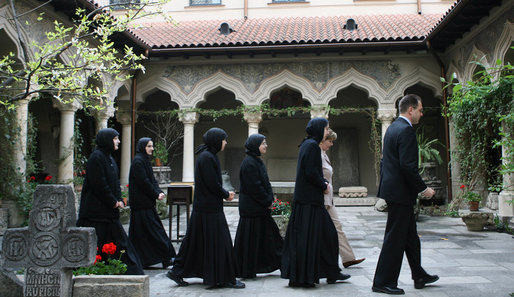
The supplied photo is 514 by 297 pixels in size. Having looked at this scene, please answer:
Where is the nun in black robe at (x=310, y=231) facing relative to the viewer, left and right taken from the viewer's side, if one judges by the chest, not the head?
facing to the right of the viewer

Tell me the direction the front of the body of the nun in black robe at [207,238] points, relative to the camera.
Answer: to the viewer's right

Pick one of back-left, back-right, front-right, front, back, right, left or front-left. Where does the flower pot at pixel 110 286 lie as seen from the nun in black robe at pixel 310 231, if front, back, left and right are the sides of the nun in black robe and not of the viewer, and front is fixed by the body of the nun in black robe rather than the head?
back-right

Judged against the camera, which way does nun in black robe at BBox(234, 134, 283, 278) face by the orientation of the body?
to the viewer's right

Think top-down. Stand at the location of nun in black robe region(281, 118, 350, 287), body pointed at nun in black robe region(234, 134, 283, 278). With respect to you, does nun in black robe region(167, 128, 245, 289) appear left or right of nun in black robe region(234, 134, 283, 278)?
left

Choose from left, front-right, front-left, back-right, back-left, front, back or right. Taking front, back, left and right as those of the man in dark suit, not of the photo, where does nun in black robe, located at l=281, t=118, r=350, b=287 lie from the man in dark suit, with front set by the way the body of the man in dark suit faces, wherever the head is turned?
back

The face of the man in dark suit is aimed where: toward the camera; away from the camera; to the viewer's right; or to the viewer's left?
to the viewer's right

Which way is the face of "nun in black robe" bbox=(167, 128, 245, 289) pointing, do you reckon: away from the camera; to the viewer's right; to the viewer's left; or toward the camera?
to the viewer's right

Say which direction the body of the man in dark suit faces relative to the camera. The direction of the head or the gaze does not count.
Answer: to the viewer's right
